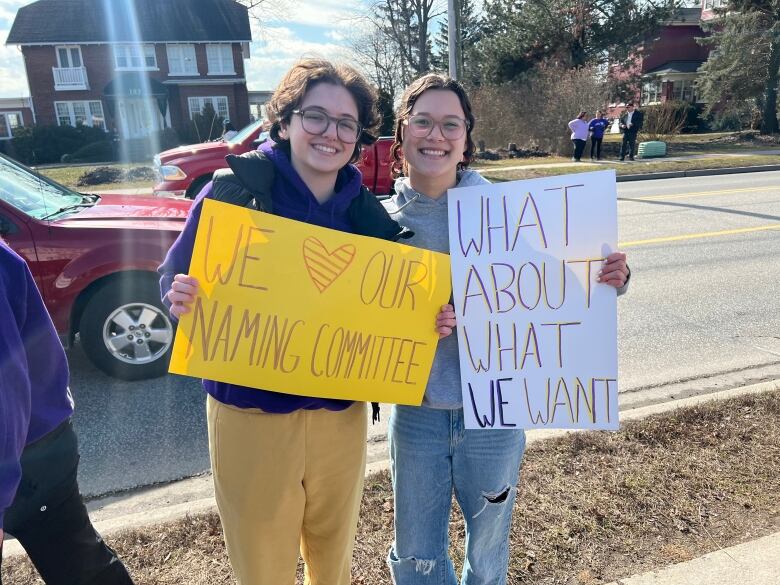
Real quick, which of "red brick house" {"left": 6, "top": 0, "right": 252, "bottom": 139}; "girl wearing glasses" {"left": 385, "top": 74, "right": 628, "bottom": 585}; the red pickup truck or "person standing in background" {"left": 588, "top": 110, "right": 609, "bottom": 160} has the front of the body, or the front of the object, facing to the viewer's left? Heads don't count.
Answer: the red pickup truck

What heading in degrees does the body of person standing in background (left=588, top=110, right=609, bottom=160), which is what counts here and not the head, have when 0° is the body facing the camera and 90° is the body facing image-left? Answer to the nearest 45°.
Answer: approximately 0°

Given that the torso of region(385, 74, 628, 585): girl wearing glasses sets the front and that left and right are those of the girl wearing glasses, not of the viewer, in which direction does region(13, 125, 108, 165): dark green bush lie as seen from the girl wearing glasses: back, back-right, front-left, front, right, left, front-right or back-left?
back-right

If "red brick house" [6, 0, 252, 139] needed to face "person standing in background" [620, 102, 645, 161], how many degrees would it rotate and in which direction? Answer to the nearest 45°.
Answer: approximately 45° to its left

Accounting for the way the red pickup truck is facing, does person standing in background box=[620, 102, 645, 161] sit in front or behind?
behind

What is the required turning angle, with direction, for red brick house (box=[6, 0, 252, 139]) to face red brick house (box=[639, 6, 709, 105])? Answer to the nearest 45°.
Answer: approximately 90° to its left

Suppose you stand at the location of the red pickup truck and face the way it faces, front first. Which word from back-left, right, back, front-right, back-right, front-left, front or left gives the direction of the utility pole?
back-right

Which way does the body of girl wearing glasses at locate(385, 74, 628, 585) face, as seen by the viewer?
toward the camera

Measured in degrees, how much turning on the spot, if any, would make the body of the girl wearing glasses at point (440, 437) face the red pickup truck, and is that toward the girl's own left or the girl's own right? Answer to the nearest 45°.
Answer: approximately 135° to the girl's own right

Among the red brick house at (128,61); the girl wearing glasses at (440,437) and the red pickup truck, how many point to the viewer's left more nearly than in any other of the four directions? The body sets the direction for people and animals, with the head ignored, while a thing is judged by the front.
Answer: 1

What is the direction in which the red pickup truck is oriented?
to the viewer's left

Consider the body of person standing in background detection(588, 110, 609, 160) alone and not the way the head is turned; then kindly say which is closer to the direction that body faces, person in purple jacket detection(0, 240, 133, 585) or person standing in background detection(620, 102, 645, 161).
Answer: the person in purple jacket

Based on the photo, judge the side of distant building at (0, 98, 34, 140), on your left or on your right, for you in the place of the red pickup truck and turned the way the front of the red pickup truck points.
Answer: on your right

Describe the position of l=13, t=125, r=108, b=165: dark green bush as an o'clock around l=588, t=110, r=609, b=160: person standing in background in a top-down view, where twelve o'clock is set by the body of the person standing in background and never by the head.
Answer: The dark green bush is roughly at 3 o'clock from the person standing in background.

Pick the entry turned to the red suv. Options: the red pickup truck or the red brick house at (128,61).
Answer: the red brick house
